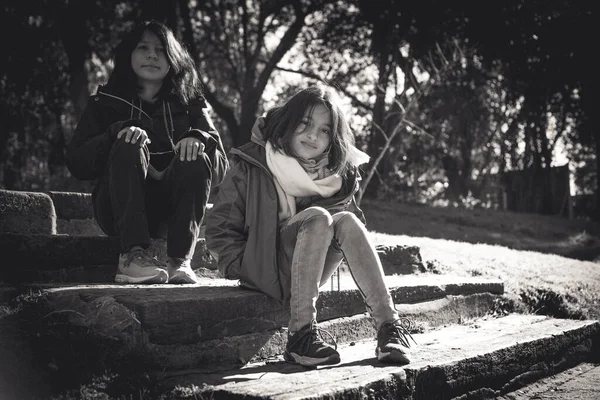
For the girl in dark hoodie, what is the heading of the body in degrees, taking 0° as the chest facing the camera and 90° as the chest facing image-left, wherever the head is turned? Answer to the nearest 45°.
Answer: approximately 0°

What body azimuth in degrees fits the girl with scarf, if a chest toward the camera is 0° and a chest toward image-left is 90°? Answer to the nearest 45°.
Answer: approximately 315°

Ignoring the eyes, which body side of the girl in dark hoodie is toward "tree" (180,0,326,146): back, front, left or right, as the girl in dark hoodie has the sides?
back

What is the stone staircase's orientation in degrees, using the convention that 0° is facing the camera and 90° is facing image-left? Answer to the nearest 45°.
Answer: approximately 315°

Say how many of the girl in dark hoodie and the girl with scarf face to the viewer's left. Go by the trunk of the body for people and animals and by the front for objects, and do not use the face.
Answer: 0

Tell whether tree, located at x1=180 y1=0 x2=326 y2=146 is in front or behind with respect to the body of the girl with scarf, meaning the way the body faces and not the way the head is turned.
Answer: behind

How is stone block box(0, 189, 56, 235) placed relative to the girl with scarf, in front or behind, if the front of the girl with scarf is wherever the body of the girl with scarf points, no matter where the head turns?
behind

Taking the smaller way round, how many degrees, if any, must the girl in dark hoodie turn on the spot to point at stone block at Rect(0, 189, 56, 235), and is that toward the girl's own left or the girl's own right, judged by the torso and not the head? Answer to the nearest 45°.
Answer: approximately 135° to the girl's own right

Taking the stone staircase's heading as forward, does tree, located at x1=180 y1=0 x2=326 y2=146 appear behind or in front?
behind
